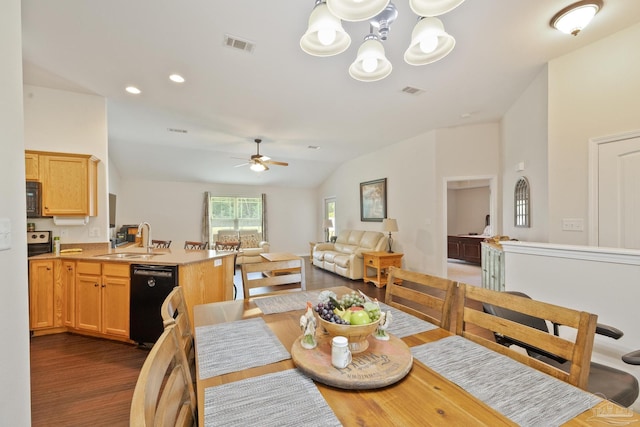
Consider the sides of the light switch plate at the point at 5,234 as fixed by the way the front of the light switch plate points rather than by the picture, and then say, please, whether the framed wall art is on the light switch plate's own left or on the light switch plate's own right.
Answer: on the light switch plate's own left

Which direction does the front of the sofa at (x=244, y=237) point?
toward the camera

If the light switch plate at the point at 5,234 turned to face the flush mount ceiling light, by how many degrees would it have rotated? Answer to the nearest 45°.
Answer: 0° — it already faces it

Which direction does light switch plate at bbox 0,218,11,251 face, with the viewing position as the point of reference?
facing the viewer and to the right of the viewer

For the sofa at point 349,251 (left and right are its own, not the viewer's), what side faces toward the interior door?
left

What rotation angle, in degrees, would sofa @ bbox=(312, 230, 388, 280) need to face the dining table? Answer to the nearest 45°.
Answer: approximately 45° to its left

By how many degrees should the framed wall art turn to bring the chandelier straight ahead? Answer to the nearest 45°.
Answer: approximately 45° to its left

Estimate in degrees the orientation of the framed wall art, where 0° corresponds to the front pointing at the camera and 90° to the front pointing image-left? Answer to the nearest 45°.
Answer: approximately 45°

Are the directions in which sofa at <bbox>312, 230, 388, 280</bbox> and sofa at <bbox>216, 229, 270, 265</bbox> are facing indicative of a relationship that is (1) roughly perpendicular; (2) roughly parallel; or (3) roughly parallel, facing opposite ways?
roughly perpendicular

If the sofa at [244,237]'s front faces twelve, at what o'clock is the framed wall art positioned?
The framed wall art is roughly at 10 o'clock from the sofa.

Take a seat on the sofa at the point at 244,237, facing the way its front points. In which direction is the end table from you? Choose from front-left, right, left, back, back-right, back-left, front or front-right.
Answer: front-left

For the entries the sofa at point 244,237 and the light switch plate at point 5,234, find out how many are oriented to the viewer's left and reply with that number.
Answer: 0

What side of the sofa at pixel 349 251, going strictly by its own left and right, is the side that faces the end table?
left

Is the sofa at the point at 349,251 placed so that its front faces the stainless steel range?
yes

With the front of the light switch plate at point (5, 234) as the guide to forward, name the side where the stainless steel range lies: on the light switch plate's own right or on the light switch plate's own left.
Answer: on the light switch plate's own left

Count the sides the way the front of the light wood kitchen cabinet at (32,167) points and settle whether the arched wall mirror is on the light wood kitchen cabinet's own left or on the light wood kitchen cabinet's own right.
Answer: on the light wood kitchen cabinet's own left
